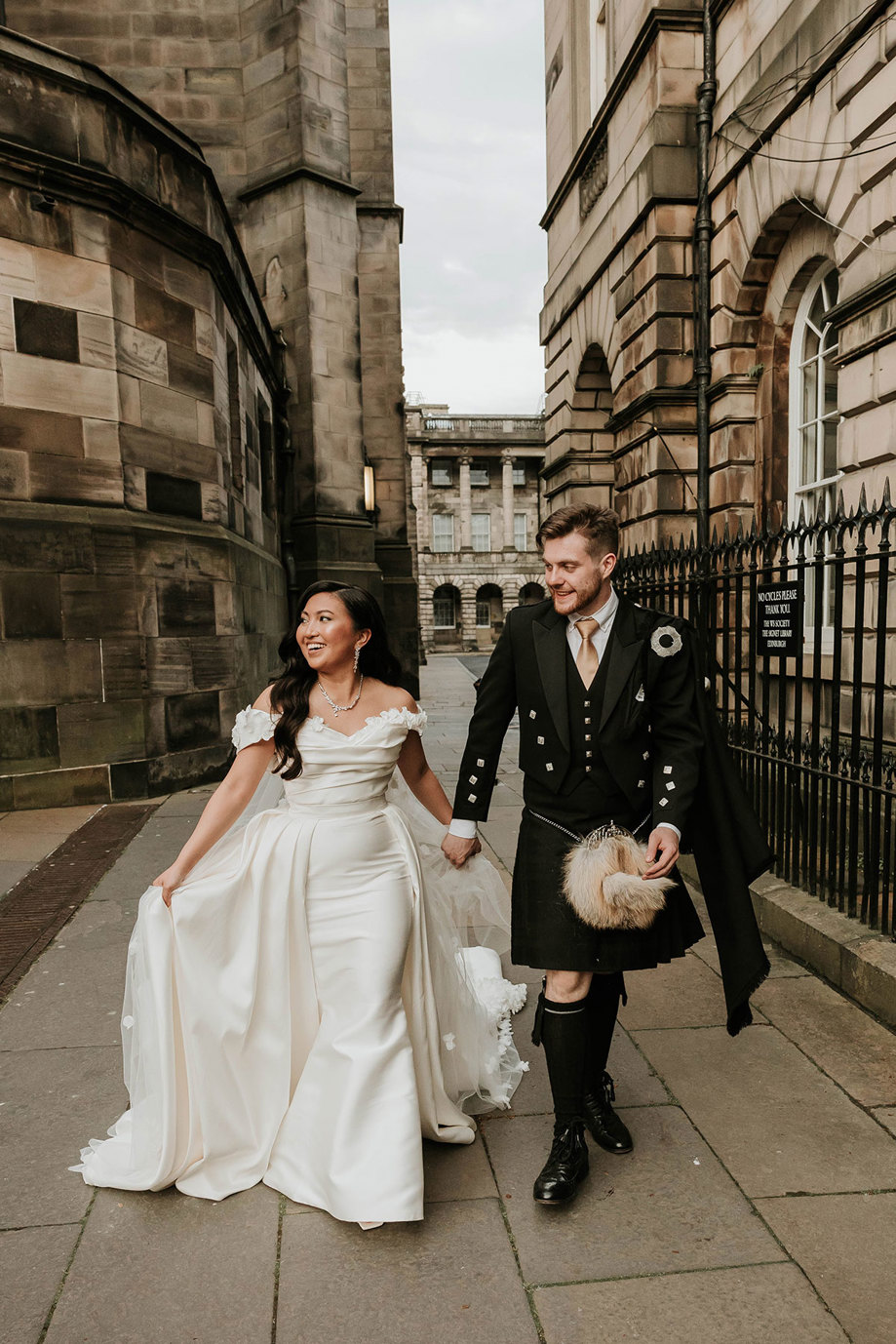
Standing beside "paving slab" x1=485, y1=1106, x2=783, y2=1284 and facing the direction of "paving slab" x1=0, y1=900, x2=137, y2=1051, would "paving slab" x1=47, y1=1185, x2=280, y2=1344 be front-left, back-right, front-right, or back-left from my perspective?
front-left

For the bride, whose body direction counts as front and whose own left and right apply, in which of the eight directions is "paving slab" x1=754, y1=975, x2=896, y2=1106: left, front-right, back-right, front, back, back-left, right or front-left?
left

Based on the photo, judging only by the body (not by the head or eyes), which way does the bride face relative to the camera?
toward the camera

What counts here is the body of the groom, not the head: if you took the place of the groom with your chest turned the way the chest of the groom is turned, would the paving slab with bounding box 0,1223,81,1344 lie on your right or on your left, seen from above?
on your right

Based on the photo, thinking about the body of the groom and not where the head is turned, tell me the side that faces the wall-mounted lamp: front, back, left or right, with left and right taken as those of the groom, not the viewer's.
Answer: back

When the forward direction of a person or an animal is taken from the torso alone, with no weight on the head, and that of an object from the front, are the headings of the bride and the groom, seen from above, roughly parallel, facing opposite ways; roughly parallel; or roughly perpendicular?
roughly parallel

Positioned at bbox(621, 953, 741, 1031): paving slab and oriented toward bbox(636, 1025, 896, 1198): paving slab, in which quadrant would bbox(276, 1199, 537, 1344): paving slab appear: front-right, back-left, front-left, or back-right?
front-right

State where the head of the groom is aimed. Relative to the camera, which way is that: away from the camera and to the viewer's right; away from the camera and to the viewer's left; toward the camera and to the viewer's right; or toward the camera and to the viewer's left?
toward the camera and to the viewer's left

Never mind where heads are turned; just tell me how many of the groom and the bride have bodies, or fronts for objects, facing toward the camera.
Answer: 2
